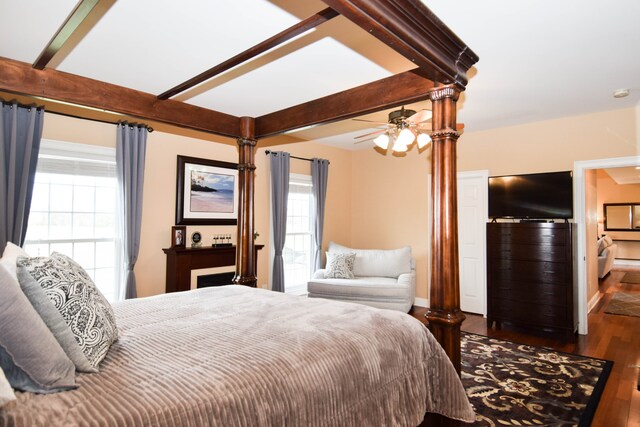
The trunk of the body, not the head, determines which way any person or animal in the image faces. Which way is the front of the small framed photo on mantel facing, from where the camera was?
facing the viewer and to the right of the viewer

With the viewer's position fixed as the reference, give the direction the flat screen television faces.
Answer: facing the viewer and to the left of the viewer

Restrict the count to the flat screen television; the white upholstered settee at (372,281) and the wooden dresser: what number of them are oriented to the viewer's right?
0

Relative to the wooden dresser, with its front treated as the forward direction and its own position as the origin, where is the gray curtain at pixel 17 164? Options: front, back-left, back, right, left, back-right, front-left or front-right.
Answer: front

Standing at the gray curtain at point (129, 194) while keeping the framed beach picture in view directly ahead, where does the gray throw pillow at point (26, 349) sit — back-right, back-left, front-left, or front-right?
back-right

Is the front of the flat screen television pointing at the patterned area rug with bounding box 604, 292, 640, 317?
no

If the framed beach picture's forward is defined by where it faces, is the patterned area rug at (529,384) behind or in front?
in front

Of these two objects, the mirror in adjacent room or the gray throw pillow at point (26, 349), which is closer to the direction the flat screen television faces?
the gray throw pillow

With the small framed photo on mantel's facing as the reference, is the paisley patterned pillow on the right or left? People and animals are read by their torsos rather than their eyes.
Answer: on its right

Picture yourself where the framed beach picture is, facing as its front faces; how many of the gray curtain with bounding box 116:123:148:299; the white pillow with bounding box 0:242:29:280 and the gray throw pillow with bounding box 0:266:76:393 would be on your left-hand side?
0

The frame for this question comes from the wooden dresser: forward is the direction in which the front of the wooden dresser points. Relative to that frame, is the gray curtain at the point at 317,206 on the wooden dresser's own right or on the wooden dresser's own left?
on the wooden dresser's own right

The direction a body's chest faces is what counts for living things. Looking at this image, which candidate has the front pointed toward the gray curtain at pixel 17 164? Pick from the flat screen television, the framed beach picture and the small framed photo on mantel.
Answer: the flat screen television

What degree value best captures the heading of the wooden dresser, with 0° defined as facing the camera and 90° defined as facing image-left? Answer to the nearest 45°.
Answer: approximately 45°

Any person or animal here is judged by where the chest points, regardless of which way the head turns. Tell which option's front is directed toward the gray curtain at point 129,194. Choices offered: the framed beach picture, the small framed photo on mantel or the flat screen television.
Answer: the flat screen television

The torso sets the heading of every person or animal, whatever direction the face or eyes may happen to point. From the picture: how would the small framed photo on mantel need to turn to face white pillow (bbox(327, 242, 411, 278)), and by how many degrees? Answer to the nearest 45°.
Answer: approximately 45° to its left

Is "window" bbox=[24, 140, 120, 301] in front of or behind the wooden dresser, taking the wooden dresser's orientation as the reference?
in front

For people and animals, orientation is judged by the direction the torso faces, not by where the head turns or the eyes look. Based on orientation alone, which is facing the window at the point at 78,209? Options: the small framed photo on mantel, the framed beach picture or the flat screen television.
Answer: the flat screen television

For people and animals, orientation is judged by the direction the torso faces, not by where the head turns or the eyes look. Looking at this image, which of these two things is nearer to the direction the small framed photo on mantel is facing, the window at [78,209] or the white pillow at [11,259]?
the white pillow
